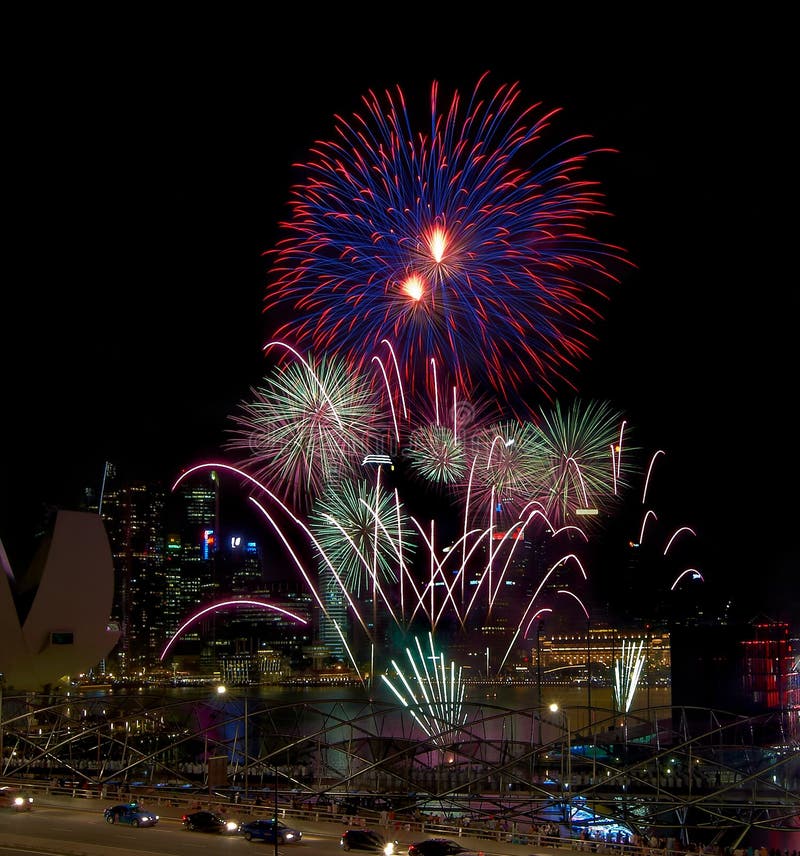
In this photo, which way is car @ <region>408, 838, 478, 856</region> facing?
to the viewer's right

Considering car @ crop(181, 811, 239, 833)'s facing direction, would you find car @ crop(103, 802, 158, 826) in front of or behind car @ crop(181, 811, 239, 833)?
behind

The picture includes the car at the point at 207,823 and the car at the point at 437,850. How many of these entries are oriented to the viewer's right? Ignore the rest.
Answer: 2

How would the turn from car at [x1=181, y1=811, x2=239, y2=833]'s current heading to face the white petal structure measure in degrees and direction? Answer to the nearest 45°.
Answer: approximately 90° to its left

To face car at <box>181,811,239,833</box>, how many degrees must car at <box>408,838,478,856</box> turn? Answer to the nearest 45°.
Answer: approximately 135° to its left

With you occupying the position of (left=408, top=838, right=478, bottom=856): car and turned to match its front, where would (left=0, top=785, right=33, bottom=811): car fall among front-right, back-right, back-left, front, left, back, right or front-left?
back-left

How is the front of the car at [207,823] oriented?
to the viewer's right

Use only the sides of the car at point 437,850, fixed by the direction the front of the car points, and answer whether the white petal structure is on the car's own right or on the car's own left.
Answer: on the car's own left

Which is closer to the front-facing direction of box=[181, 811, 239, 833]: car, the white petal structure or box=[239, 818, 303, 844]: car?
the car
